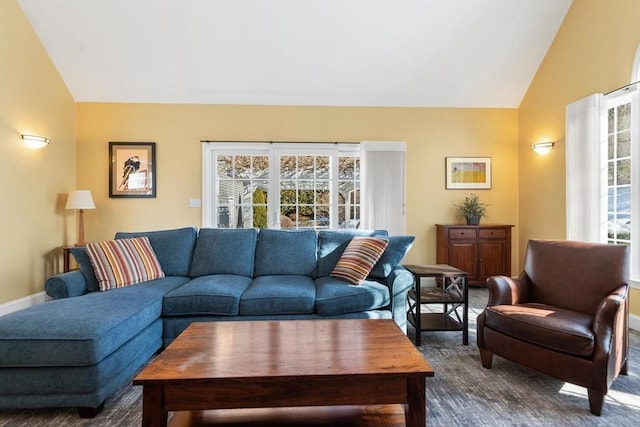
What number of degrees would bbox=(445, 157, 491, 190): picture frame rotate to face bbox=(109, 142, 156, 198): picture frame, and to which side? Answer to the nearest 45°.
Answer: approximately 45° to its right

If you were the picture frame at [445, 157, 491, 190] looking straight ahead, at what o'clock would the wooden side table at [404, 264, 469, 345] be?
The wooden side table is roughly at 12 o'clock from the picture frame.

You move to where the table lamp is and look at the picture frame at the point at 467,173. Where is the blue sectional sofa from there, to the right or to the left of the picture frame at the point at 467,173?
right

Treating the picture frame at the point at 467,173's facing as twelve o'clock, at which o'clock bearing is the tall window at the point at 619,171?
The tall window is roughly at 10 o'clock from the picture frame.

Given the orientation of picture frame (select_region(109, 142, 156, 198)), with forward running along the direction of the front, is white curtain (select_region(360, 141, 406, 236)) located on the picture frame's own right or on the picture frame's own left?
on the picture frame's own left

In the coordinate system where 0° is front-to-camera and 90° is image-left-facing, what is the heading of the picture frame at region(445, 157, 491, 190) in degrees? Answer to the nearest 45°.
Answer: approximately 0°

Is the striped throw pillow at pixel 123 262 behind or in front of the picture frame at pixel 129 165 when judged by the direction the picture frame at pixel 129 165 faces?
in front

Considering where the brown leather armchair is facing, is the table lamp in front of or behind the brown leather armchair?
in front

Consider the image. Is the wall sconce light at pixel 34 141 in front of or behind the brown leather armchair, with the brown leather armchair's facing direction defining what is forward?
in front
